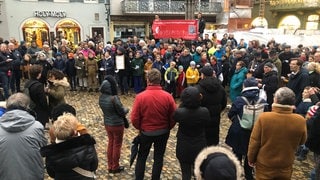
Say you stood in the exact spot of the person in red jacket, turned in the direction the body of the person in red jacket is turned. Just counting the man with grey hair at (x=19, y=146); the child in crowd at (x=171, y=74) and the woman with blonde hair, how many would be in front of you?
1

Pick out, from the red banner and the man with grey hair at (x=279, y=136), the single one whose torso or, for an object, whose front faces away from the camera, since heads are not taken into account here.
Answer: the man with grey hair

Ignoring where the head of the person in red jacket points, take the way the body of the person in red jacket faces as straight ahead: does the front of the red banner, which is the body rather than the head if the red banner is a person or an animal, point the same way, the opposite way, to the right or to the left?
the opposite way

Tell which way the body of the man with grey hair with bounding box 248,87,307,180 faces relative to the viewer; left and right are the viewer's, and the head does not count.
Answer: facing away from the viewer

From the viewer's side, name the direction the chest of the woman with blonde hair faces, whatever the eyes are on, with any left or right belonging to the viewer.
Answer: facing away from the viewer

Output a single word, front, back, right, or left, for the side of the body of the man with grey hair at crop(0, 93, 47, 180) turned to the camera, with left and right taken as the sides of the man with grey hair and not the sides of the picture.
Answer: back

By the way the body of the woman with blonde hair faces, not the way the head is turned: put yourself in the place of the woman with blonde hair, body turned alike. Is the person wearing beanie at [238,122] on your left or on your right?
on your right

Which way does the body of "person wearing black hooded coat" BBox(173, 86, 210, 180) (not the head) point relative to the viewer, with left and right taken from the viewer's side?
facing away from the viewer

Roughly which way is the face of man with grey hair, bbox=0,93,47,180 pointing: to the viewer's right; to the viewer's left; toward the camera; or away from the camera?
away from the camera

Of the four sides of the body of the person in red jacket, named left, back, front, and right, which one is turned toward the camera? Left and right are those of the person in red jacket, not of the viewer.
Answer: back

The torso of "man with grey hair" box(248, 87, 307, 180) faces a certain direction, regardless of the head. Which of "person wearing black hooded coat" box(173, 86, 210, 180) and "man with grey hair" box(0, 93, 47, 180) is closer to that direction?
the person wearing black hooded coat

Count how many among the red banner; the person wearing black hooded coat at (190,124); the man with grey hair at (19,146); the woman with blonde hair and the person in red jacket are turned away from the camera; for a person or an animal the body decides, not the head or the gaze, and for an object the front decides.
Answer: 4

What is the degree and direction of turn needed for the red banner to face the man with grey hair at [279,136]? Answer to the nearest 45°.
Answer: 0° — it already faces them

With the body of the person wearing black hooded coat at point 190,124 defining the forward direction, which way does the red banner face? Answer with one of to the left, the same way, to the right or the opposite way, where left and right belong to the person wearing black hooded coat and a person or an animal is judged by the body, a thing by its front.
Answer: the opposite way

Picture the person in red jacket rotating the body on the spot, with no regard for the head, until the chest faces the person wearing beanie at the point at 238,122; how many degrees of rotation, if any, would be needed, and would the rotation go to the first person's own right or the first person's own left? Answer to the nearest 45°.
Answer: approximately 90° to the first person's own right

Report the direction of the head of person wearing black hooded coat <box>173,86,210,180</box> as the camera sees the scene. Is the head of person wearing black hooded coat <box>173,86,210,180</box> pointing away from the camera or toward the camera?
away from the camera
